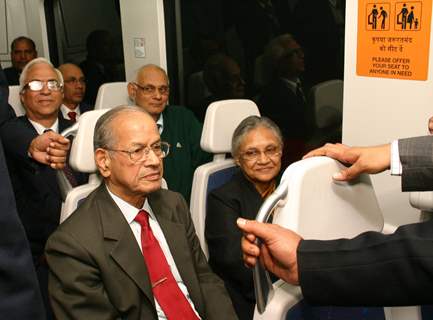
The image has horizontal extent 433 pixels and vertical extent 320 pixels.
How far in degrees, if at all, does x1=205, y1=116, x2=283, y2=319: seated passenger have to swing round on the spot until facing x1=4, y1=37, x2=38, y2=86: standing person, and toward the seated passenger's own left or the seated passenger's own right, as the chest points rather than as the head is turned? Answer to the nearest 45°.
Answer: approximately 180°

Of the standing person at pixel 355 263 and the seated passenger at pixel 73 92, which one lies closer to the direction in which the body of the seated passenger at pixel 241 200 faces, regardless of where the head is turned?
the standing person

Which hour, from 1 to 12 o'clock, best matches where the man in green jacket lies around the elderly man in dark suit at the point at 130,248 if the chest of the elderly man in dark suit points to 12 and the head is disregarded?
The man in green jacket is roughly at 8 o'clock from the elderly man in dark suit.

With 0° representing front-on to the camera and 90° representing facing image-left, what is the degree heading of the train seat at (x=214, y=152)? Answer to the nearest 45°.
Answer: approximately 315°

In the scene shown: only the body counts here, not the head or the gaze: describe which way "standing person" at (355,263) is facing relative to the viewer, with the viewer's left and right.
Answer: facing to the left of the viewer

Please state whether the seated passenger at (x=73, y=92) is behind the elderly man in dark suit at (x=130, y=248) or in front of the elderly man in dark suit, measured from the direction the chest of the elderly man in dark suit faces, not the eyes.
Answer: behind

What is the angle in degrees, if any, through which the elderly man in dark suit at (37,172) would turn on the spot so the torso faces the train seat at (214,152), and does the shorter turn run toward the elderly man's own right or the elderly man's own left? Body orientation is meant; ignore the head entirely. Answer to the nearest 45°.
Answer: approximately 45° to the elderly man's own left

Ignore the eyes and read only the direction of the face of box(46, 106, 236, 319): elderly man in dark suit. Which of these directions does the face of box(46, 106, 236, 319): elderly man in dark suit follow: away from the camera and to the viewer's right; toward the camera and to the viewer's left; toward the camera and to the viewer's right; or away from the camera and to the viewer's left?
toward the camera and to the viewer's right

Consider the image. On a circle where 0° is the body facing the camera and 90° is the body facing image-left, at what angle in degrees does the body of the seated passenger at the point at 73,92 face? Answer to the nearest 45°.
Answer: approximately 315°
